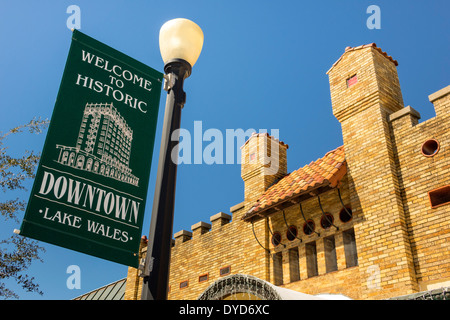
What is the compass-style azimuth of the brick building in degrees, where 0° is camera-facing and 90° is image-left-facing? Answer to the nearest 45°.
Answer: approximately 45°

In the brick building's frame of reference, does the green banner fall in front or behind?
in front

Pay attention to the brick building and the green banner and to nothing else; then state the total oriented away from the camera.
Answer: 0

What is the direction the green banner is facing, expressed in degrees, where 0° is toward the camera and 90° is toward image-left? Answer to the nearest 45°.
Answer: approximately 0°

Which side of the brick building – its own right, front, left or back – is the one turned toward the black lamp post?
front

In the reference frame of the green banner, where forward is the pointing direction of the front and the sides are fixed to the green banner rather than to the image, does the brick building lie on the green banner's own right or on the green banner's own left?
on the green banner's own left
